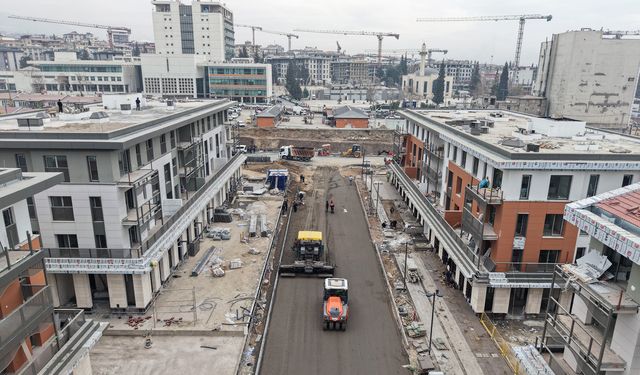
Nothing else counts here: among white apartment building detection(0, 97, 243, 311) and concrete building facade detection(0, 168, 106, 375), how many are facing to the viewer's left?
0

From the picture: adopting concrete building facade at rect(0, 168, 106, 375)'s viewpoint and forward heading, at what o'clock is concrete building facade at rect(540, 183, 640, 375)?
concrete building facade at rect(540, 183, 640, 375) is roughly at 12 o'clock from concrete building facade at rect(0, 168, 106, 375).

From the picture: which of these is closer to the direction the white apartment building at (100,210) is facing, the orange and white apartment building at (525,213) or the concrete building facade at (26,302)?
the orange and white apartment building

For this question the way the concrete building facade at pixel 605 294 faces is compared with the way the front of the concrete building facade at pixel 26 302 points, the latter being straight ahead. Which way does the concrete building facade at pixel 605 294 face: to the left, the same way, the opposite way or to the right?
the opposite way

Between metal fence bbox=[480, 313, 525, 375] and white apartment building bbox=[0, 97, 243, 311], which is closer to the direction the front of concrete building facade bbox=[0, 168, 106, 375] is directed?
the metal fence

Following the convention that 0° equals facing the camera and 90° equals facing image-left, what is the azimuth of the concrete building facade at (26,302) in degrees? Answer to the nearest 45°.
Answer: approximately 315°

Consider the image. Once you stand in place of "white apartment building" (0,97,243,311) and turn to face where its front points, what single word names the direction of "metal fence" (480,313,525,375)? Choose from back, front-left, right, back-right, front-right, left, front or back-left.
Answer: front

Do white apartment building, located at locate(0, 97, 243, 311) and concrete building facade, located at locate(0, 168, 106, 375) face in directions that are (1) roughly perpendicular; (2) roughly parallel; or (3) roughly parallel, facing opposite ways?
roughly parallel

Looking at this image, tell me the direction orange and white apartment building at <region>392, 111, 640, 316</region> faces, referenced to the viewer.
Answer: facing the viewer and to the left of the viewer

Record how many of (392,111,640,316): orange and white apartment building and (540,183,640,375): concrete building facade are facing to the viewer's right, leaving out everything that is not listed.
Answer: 0

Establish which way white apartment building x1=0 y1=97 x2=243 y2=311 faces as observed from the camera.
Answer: facing the viewer and to the right of the viewer

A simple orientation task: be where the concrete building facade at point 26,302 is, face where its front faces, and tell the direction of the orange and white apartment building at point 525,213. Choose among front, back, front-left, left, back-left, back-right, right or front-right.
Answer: front-left

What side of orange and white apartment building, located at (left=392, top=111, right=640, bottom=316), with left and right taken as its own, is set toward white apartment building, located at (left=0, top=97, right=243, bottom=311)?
front

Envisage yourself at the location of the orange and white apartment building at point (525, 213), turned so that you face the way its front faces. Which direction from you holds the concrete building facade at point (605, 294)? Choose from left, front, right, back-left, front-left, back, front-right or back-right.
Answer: front-left

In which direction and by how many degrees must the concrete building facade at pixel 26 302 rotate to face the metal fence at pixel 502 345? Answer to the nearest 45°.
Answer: approximately 45° to its left

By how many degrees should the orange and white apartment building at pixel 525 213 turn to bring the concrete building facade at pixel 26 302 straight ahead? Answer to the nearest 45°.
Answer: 0° — it already faces it

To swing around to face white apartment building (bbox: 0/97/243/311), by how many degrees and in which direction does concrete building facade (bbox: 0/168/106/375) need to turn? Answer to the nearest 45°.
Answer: approximately 135° to its left
